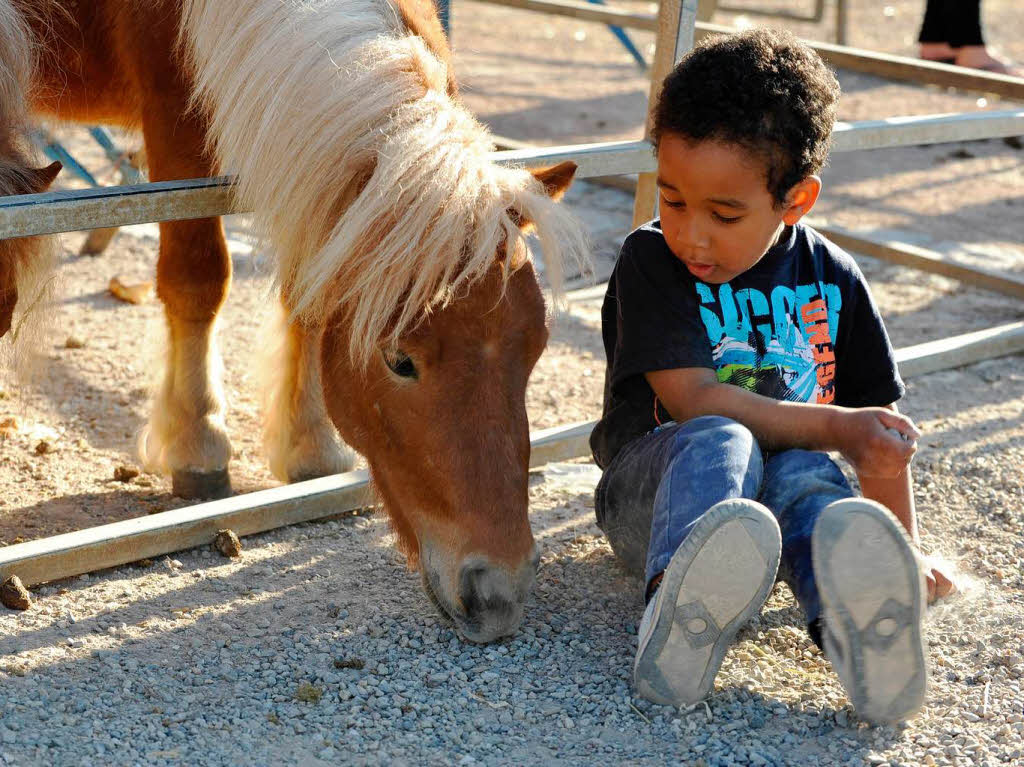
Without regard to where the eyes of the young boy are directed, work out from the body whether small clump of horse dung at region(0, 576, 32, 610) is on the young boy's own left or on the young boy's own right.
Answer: on the young boy's own right

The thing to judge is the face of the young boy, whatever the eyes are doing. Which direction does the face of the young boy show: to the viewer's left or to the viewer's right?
to the viewer's left

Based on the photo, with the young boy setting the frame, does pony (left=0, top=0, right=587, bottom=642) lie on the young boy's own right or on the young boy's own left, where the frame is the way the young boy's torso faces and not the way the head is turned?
on the young boy's own right

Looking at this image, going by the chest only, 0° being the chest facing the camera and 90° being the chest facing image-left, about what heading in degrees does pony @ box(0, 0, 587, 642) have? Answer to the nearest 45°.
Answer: approximately 315°

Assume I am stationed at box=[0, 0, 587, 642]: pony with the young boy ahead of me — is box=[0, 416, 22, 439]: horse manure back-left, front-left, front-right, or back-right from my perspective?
back-left

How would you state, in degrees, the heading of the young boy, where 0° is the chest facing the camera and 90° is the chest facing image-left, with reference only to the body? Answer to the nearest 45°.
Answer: approximately 0°

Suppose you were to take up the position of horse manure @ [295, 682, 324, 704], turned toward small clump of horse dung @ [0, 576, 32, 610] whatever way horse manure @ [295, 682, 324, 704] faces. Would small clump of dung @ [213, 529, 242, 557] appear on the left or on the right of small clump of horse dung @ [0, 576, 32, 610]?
right

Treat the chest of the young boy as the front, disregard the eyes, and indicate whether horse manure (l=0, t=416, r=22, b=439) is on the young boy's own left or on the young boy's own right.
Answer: on the young boy's own right

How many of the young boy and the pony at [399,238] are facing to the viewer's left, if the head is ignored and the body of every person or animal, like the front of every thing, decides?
0

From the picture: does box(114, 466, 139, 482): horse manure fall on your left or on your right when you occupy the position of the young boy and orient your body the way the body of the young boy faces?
on your right
